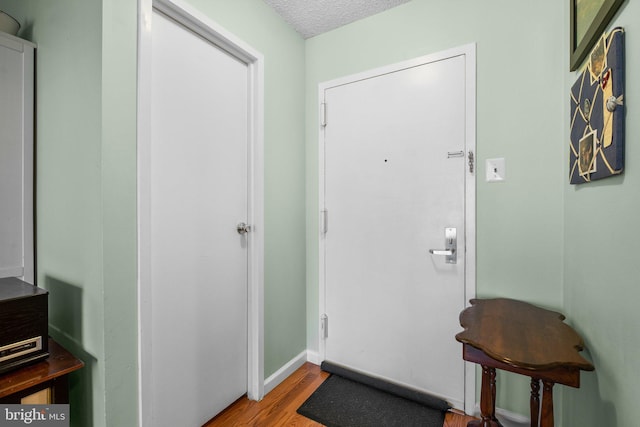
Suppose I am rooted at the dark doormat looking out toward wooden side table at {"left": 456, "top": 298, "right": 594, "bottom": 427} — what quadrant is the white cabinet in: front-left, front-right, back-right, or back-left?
back-right

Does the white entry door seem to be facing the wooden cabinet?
yes

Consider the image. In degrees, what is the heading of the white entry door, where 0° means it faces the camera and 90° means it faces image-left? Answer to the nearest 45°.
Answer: approximately 45°

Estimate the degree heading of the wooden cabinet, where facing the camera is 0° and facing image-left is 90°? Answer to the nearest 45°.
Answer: approximately 315°

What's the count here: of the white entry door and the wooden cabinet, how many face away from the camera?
0

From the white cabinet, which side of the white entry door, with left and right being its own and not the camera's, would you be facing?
front
